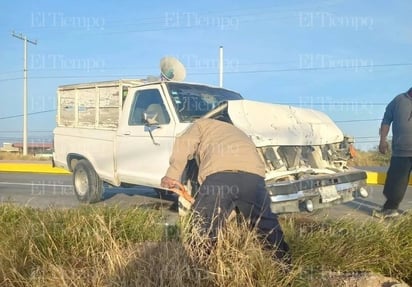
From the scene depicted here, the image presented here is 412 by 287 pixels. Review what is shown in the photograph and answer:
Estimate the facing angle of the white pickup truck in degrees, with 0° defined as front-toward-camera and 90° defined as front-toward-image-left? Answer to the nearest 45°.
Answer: approximately 315°
